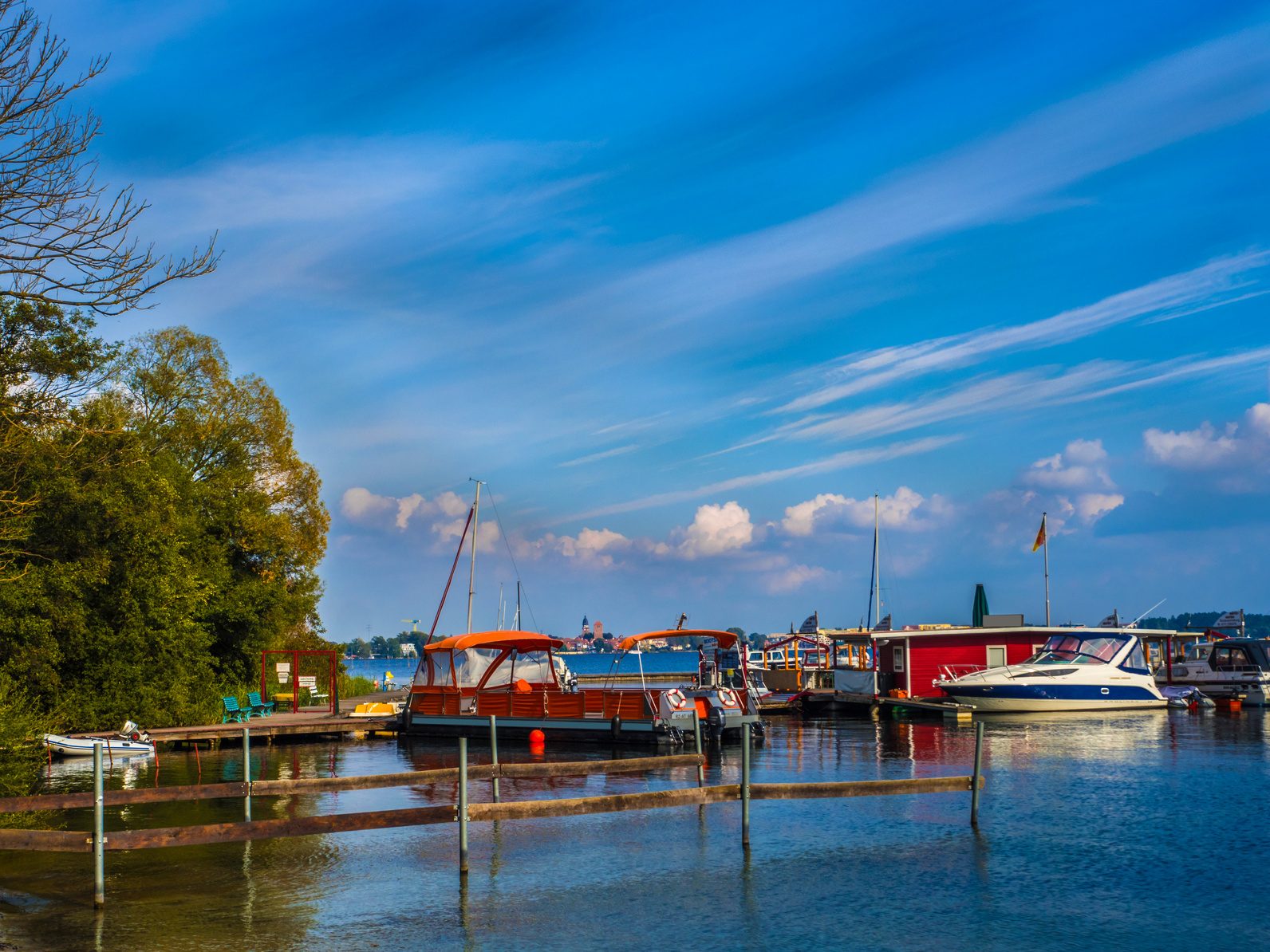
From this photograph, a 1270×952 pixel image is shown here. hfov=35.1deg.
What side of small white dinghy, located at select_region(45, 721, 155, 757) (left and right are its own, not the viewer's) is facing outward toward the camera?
left

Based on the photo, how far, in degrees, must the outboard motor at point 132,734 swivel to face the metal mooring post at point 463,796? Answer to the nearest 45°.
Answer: approximately 90° to its left

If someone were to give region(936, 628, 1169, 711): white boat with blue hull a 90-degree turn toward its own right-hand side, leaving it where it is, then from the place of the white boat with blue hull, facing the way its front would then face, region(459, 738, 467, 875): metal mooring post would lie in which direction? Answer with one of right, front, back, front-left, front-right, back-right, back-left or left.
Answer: back

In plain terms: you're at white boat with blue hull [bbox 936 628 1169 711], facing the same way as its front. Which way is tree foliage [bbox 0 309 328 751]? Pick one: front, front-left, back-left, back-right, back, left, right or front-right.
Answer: front-left

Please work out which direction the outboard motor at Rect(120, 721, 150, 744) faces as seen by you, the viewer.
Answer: facing to the left of the viewer

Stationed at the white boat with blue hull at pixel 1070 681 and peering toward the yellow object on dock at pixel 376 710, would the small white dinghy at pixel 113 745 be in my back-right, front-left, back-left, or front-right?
front-left

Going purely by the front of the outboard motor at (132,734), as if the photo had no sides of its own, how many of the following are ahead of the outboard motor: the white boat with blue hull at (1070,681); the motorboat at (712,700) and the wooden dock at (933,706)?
0

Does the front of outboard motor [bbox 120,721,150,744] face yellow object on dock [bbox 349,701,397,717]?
no

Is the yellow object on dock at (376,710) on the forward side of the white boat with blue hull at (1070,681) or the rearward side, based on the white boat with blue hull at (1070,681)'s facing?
on the forward side

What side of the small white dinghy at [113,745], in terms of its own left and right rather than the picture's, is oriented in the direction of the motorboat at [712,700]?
back

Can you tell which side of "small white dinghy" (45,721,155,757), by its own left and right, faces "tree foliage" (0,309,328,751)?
right

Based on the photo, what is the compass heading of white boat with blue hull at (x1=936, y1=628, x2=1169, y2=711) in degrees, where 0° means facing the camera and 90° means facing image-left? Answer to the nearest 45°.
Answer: approximately 90°
